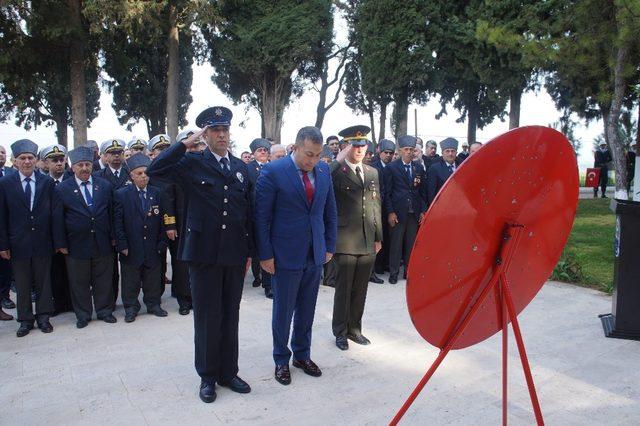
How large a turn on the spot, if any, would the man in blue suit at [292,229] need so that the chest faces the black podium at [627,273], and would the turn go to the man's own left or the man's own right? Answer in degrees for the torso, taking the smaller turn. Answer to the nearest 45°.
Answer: approximately 45° to the man's own left

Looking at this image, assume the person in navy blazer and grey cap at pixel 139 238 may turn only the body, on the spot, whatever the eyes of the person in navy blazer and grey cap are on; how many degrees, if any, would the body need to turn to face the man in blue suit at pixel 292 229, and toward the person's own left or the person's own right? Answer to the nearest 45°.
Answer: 0° — they already face them

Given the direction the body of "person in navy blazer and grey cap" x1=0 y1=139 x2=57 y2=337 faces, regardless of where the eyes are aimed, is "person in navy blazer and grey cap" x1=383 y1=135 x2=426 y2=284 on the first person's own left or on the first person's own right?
on the first person's own left

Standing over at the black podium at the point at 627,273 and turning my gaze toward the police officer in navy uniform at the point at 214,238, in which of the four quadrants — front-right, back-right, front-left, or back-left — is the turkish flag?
back-right

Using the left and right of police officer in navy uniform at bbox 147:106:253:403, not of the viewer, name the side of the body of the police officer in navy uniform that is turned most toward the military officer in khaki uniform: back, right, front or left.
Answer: left

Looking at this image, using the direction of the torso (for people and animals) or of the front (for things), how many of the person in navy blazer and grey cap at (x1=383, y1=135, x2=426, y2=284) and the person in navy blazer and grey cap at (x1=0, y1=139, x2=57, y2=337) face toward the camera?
2

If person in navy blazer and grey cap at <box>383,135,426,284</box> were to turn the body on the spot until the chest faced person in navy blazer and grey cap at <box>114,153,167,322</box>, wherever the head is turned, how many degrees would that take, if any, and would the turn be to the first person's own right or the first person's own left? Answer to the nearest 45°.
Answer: approximately 45° to the first person's own right

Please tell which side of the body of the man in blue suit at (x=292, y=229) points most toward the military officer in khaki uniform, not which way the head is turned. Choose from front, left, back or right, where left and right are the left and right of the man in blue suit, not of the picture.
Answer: left

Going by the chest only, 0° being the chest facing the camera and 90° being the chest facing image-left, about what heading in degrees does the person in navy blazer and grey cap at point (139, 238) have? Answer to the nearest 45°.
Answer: approximately 315°
